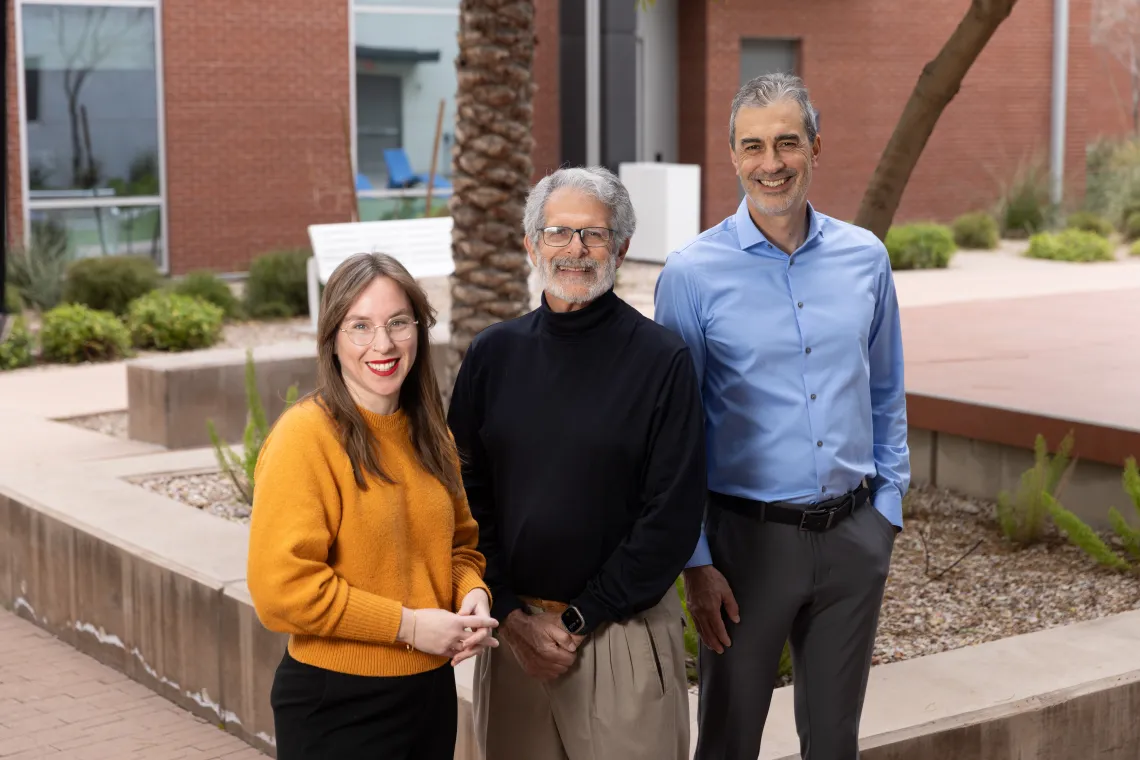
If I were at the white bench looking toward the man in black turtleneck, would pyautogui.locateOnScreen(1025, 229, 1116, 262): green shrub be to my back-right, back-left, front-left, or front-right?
back-left

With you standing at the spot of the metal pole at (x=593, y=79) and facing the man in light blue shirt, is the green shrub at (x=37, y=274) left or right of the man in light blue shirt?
right

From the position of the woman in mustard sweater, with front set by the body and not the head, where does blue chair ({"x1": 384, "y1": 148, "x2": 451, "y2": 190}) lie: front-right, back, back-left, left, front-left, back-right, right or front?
back-left

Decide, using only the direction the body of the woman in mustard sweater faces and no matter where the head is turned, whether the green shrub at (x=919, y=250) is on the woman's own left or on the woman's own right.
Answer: on the woman's own left

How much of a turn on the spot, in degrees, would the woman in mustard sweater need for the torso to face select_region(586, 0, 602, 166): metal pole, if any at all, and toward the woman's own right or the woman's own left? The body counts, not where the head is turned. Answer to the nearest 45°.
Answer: approximately 135° to the woman's own left

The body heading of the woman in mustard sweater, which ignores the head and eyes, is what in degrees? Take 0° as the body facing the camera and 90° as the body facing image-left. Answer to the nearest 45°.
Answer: approximately 315°
